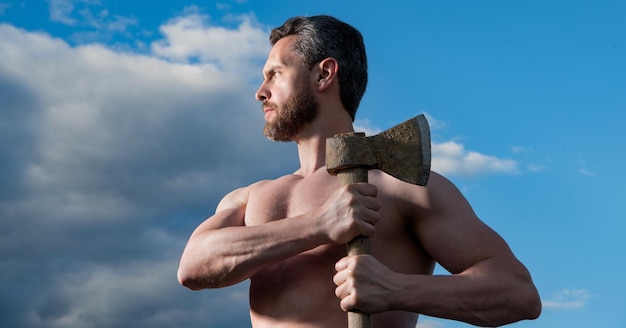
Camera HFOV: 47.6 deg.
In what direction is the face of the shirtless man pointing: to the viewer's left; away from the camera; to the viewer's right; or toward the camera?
to the viewer's left

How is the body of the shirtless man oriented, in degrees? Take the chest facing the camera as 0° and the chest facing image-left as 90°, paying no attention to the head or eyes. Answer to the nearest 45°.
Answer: approximately 45°
